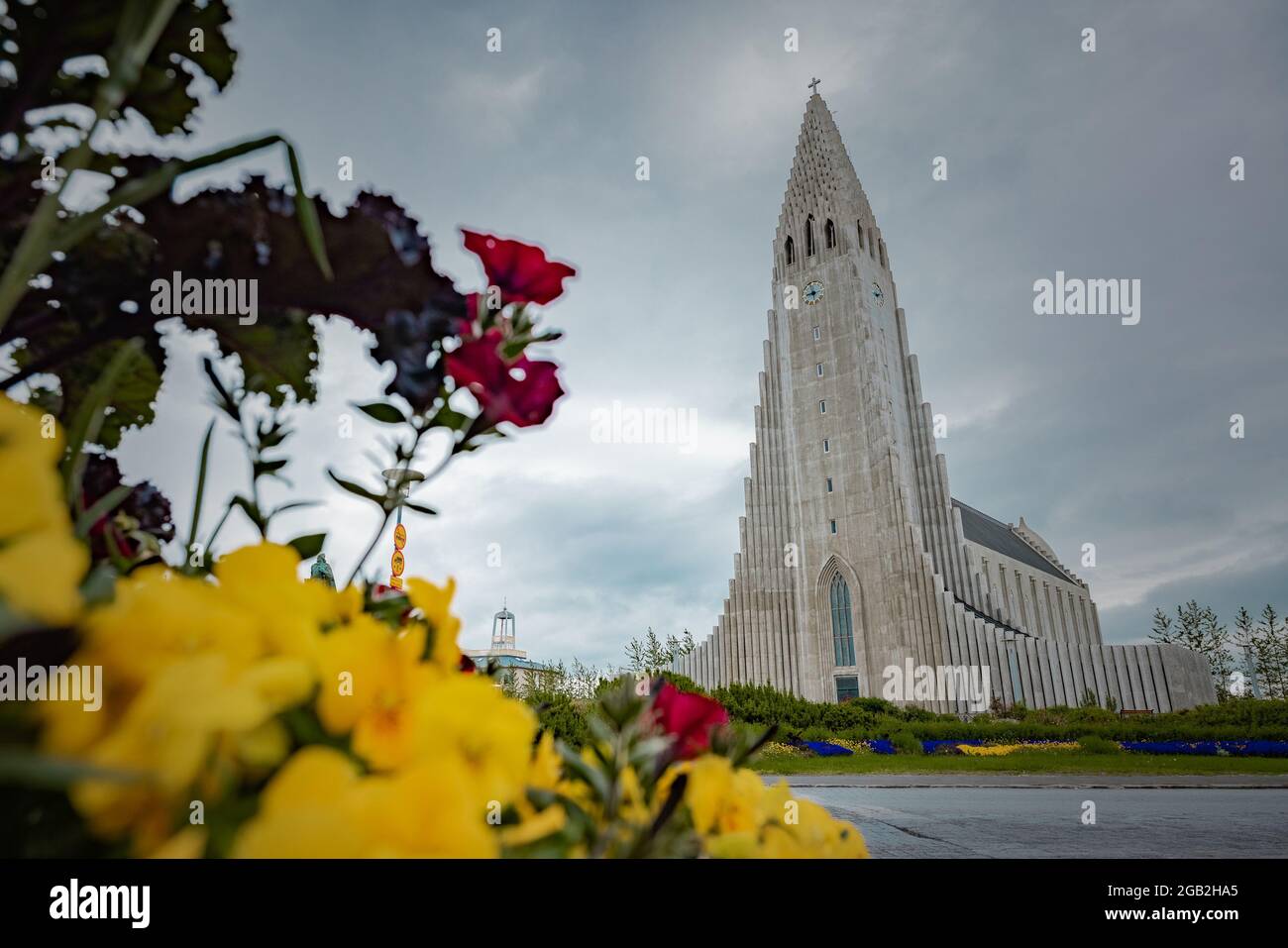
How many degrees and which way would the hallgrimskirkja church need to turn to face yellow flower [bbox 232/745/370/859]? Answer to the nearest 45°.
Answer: approximately 45° to its left

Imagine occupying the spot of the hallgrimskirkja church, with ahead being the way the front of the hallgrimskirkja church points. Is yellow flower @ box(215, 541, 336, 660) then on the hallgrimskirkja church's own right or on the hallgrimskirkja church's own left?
on the hallgrimskirkja church's own left

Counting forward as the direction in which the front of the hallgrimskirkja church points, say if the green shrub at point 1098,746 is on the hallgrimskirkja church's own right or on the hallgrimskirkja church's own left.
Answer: on the hallgrimskirkja church's own left

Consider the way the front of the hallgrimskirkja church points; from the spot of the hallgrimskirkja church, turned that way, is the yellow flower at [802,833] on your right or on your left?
on your left

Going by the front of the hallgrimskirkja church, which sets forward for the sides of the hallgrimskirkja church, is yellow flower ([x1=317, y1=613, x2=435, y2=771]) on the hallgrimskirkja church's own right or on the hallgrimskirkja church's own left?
on the hallgrimskirkja church's own left

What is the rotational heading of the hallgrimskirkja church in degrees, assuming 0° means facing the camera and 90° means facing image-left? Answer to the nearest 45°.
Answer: approximately 45°

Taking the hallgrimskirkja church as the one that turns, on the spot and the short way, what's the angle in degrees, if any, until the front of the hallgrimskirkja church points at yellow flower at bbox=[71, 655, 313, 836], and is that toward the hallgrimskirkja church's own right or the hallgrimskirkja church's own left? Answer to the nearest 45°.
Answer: approximately 45° to the hallgrimskirkja church's own left

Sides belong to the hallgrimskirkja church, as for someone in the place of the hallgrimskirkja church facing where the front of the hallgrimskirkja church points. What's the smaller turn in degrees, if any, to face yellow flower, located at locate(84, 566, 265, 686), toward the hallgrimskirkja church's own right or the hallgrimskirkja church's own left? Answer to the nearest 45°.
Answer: approximately 45° to the hallgrimskirkja church's own left

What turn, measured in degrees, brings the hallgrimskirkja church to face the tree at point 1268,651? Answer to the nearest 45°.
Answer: approximately 135° to its left

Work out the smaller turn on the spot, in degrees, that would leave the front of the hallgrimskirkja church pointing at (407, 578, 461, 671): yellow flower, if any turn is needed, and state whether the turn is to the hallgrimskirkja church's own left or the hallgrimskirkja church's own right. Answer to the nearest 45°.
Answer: approximately 45° to the hallgrimskirkja church's own left
